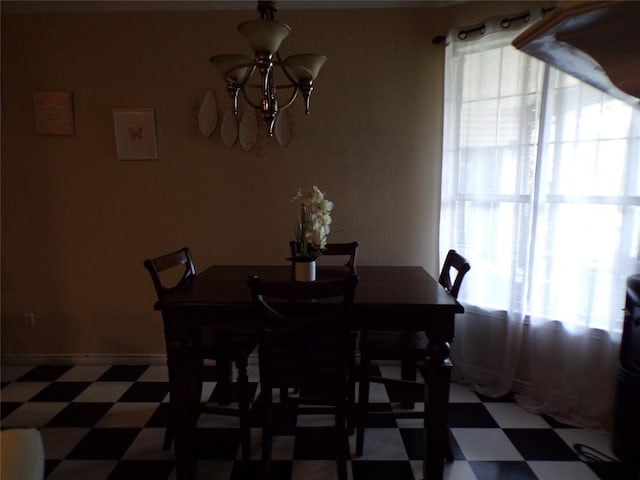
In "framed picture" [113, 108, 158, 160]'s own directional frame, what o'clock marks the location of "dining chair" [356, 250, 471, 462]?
The dining chair is roughly at 11 o'clock from the framed picture.

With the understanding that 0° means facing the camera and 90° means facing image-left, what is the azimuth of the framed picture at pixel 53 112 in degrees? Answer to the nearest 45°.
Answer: approximately 0°

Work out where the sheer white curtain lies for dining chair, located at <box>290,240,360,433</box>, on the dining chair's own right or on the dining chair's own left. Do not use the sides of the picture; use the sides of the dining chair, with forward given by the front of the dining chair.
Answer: on the dining chair's own left

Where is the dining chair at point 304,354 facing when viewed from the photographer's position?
facing away from the viewer

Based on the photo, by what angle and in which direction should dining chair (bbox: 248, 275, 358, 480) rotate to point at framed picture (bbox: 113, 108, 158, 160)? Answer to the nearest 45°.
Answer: approximately 45° to its left

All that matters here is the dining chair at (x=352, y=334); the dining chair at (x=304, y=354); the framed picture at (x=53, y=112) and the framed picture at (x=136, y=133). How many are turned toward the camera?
3

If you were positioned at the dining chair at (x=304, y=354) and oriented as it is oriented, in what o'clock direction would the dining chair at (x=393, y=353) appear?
the dining chair at (x=393, y=353) is roughly at 2 o'clock from the dining chair at (x=304, y=354).

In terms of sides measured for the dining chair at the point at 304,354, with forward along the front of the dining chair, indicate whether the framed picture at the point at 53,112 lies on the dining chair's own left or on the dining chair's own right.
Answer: on the dining chair's own left

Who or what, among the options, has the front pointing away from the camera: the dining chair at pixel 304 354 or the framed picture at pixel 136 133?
the dining chair

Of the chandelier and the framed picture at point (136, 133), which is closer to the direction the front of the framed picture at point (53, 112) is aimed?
the chandelier

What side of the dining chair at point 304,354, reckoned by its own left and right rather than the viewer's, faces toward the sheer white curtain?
right
